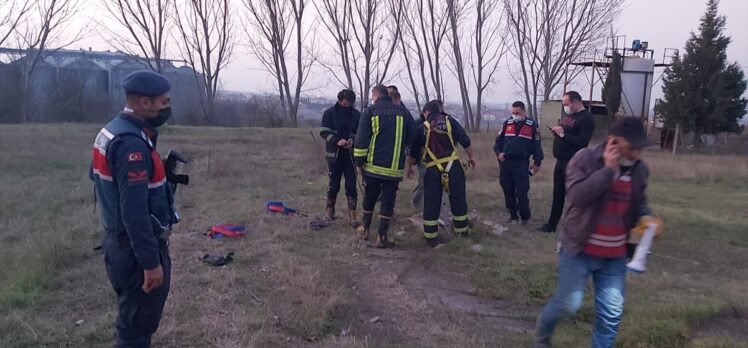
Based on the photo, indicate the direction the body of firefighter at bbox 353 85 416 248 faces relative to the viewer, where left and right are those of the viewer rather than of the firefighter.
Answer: facing away from the viewer

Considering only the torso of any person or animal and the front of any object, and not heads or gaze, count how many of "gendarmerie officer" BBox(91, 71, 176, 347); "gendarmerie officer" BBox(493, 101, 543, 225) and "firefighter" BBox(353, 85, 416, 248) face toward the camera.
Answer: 1

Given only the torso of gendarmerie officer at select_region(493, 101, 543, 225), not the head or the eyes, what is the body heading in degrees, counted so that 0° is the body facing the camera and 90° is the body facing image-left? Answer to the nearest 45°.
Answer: approximately 0°

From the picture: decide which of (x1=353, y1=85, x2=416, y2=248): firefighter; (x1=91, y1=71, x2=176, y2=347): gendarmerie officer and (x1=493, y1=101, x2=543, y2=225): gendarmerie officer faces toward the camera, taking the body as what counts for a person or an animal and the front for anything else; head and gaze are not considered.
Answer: (x1=493, y1=101, x2=543, y2=225): gendarmerie officer

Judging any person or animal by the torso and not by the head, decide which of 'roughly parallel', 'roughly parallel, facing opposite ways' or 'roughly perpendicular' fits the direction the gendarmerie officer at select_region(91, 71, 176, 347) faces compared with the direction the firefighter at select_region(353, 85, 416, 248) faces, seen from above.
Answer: roughly perpendicular

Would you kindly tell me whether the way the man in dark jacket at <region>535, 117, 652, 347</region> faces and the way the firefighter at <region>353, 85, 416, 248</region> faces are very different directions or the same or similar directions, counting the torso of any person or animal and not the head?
very different directions

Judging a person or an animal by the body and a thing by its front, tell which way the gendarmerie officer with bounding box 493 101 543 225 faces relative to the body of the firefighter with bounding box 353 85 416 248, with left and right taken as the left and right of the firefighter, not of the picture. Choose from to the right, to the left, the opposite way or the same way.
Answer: the opposite way

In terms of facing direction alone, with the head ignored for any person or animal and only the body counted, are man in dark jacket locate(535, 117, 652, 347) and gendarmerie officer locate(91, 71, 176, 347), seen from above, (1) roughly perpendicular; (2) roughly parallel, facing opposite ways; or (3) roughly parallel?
roughly perpendicular

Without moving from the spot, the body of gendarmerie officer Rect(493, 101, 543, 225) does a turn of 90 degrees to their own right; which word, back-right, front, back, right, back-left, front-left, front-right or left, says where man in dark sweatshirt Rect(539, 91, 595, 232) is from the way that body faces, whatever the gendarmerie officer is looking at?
back-left

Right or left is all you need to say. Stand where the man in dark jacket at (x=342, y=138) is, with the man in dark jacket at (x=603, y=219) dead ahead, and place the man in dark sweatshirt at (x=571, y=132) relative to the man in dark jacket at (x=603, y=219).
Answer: left

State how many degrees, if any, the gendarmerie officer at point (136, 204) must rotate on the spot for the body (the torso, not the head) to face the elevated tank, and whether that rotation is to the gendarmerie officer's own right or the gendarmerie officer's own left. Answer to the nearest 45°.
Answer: approximately 45° to the gendarmerie officer's own left

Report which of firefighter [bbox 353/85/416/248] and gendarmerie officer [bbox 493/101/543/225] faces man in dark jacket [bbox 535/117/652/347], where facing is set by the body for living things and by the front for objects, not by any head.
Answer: the gendarmerie officer

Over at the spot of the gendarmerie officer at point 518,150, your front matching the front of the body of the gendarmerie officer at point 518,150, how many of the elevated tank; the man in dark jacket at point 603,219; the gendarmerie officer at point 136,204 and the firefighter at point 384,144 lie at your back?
1

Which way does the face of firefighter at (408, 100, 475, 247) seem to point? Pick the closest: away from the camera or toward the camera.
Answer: away from the camera

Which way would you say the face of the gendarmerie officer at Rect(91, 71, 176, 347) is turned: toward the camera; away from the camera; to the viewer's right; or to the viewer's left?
to the viewer's right

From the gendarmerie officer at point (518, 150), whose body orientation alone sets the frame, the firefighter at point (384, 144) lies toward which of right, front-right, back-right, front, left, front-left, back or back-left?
front-right

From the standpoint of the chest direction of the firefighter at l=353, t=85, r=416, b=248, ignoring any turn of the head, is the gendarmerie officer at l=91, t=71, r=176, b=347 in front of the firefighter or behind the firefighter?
behind

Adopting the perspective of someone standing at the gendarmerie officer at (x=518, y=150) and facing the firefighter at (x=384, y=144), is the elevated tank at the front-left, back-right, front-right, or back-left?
back-right

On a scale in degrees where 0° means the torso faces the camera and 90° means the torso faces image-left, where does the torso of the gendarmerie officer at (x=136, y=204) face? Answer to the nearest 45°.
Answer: approximately 270°
